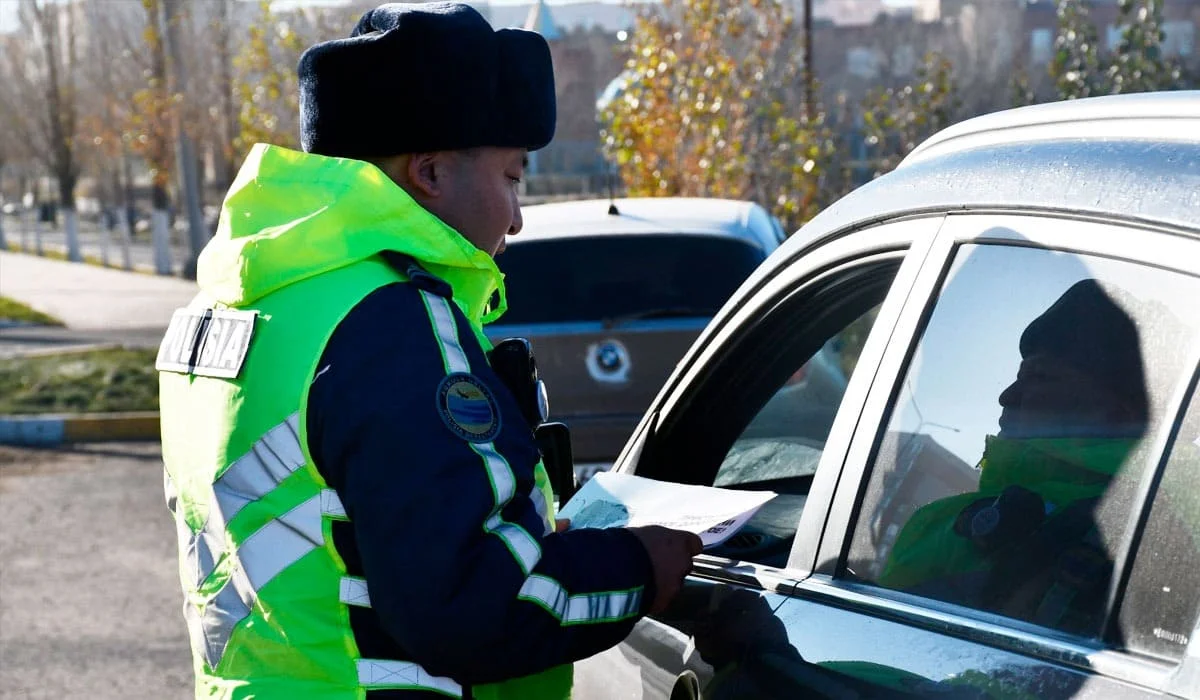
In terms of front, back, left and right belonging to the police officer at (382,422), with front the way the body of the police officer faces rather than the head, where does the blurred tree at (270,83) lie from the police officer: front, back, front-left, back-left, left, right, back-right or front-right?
front-left

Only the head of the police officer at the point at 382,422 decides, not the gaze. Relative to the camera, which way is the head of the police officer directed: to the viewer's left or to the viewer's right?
to the viewer's right

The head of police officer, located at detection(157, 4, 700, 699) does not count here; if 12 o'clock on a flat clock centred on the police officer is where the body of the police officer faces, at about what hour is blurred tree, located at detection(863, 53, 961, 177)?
The blurred tree is roughly at 11 o'clock from the police officer.

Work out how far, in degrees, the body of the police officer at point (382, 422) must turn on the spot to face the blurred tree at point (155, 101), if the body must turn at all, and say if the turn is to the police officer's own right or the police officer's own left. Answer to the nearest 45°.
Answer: approximately 45° to the police officer's own left

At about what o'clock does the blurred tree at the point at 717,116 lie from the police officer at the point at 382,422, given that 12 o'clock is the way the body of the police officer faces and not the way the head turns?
The blurred tree is roughly at 11 o'clock from the police officer.

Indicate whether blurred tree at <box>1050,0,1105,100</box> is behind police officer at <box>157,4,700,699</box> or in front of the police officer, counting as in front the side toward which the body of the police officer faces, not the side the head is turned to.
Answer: in front

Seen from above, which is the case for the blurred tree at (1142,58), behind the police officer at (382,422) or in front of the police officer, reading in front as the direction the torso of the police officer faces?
in front

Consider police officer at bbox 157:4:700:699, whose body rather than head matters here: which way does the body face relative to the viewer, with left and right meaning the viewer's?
facing away from the viewer and to the right of the viewer
